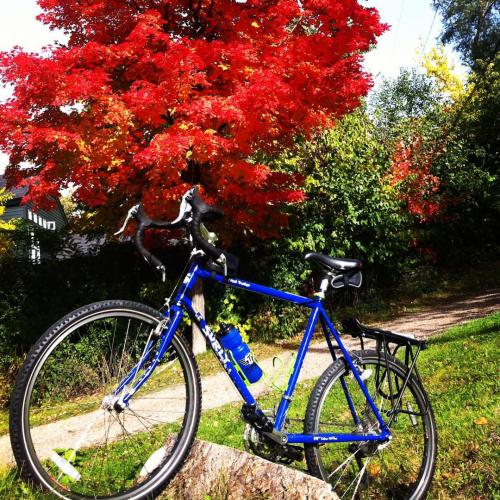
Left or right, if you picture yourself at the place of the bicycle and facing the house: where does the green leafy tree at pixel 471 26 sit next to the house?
right

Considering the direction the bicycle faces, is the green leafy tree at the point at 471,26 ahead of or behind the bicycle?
behind

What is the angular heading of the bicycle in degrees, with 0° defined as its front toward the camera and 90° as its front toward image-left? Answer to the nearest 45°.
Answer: approximately 45°

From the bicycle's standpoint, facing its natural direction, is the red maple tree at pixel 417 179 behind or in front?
behind

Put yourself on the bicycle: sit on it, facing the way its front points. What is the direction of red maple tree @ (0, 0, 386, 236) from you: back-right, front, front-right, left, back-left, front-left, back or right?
back-right

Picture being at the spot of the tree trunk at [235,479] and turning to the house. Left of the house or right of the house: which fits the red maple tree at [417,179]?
right
